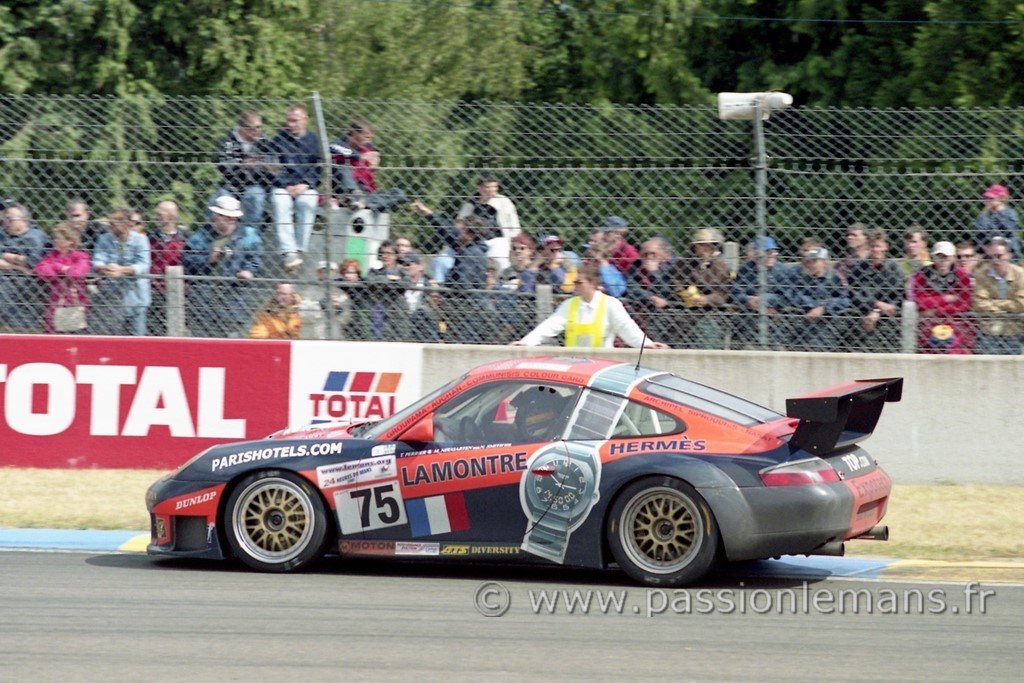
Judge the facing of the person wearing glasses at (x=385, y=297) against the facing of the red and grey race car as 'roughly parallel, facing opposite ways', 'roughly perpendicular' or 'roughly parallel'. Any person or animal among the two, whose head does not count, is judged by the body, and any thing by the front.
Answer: roughly perpendicular

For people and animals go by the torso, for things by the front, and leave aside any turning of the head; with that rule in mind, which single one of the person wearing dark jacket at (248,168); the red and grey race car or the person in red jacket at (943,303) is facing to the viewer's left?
the red and grey race car

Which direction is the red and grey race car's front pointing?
to the viewer's left

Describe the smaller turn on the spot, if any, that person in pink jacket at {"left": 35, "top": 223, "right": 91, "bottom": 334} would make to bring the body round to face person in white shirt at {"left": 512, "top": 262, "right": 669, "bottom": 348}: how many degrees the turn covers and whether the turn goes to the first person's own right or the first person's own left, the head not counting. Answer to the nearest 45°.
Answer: approximately 45° to the first person's own left

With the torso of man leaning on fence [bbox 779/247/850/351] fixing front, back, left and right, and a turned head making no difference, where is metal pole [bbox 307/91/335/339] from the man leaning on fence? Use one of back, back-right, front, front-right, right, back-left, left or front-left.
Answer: right

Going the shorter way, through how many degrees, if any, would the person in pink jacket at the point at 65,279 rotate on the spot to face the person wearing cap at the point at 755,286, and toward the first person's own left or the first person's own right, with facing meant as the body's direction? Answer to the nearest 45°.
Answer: approximately 90° to the first person's own left

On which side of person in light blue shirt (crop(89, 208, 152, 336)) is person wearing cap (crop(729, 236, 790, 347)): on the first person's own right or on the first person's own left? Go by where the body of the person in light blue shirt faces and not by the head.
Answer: on the first person's own left

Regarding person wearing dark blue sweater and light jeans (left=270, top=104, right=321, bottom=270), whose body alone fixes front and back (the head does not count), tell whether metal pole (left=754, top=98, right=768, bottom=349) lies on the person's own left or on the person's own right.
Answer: on the person's own left
